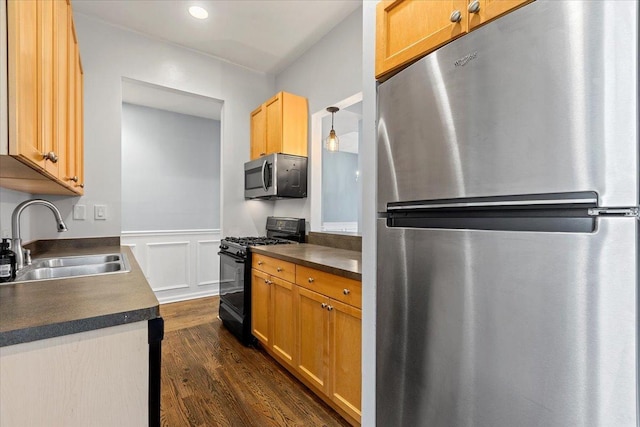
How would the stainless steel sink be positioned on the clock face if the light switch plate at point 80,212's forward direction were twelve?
The stainless steel sink is roughly at 12 o'clock from the light switch plate.

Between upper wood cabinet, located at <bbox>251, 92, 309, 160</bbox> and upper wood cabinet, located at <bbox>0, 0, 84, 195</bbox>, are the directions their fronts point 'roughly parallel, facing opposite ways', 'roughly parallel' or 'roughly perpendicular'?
roughly parallel, facing opposite ways

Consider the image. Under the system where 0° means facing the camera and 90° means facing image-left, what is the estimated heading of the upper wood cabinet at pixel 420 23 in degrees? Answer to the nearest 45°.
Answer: approximately 45°

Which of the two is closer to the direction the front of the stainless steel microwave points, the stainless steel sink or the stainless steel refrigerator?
the stainless steel sink

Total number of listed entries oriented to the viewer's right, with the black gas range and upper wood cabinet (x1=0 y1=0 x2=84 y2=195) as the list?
1

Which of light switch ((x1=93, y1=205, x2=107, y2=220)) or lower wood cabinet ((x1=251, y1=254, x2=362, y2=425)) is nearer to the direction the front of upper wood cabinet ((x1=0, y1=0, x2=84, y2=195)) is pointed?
the lower wood cabinet

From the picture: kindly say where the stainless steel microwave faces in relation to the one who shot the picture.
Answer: facing the viewer and to the left of the viewer

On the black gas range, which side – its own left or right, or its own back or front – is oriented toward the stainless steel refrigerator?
left

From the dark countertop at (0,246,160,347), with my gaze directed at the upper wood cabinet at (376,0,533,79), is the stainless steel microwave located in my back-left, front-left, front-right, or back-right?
front-left

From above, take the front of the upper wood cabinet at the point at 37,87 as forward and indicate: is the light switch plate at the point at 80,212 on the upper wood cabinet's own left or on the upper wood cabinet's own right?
on the upper wood cabinet's own left

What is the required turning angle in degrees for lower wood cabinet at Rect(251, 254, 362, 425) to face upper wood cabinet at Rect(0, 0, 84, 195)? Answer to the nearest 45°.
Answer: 0° — it already faces it

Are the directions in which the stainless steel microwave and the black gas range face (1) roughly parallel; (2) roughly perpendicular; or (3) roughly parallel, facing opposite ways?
roughly parallel

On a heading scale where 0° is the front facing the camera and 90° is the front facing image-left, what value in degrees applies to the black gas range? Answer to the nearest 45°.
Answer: approximately 45°
